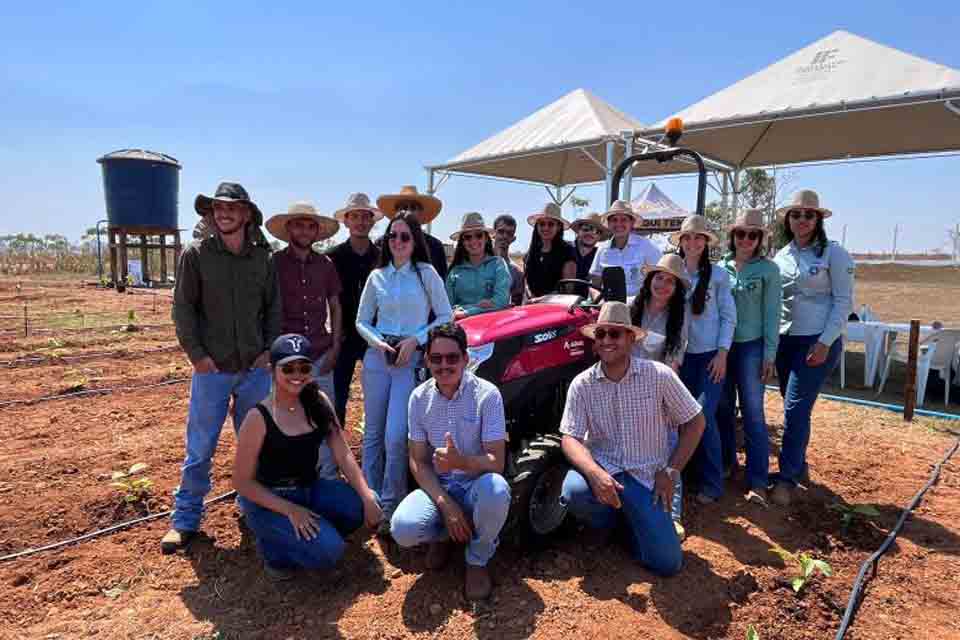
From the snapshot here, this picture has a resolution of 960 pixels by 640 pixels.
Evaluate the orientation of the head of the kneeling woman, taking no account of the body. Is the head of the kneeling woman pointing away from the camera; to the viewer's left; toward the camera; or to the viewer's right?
toward the camera

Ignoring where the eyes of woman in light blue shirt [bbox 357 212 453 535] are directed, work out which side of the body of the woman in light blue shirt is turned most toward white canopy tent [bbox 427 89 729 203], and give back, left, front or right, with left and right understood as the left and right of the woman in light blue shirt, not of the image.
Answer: back

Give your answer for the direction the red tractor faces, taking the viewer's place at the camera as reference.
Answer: facing the viewer and to the left of the viewer

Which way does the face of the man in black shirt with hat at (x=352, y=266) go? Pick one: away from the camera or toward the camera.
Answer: toward the camera

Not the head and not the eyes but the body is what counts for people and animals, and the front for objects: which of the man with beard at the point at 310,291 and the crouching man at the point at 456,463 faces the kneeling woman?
the man with beard

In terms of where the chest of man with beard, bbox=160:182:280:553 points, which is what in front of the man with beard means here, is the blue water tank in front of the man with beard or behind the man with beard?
behind

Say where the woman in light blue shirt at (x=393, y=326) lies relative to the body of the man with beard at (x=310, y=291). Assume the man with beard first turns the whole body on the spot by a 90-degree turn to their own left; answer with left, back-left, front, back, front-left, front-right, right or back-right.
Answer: front-right

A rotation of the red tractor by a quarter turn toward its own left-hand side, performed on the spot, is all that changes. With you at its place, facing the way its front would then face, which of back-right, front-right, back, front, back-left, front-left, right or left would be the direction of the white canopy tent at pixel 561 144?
back-left

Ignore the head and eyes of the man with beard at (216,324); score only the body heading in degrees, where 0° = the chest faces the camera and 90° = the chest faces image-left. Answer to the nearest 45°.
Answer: approximately 0°

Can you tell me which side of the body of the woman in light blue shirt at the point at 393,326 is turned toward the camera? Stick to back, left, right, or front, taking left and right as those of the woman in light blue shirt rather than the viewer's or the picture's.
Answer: front

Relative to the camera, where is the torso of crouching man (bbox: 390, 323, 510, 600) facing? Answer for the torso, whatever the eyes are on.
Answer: toward the camera

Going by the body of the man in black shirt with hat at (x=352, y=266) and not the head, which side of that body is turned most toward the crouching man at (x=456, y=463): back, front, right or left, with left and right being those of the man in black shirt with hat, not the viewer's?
front

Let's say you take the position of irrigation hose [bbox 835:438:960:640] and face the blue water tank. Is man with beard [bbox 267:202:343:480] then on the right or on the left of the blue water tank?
left

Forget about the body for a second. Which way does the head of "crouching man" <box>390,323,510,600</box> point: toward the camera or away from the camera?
toward the camera

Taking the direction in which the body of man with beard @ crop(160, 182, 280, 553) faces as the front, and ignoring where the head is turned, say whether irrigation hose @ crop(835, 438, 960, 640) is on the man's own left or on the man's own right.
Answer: on the man's own left

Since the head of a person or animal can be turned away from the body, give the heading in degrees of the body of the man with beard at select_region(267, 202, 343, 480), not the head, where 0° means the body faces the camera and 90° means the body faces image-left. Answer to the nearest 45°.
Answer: approximately 0°

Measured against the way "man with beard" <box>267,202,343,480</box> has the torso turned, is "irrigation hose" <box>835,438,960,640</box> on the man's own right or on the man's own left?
on the man's own left
